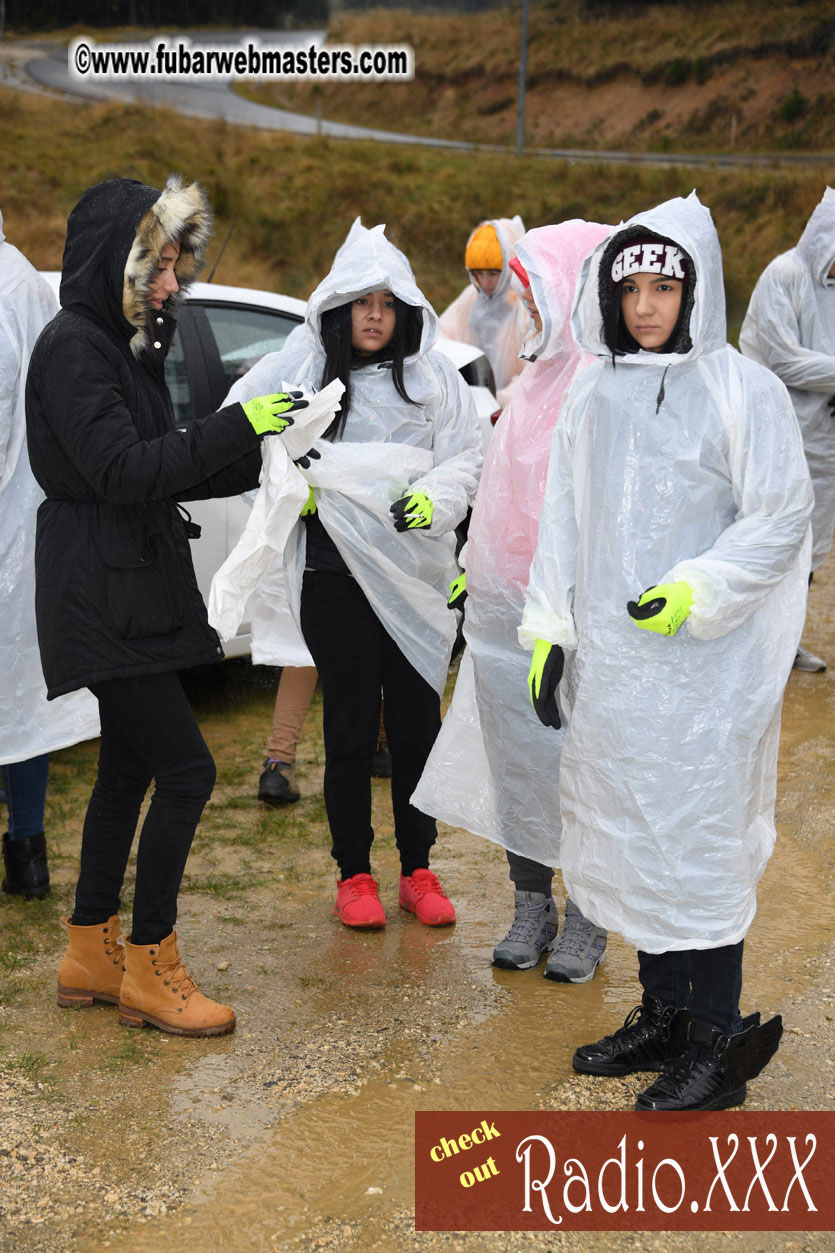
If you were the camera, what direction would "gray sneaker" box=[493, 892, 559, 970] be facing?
facing the viewer and to the left of the viewer

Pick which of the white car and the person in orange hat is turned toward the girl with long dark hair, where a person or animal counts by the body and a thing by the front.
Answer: the person in orange hat

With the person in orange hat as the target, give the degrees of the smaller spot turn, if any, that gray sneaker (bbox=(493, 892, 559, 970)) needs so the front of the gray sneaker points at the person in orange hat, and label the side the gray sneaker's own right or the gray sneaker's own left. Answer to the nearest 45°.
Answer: approximately 135° to the gray sneaker's own right

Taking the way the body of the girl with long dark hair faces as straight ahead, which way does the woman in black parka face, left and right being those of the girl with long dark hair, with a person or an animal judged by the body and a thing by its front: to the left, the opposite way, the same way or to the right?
to the left

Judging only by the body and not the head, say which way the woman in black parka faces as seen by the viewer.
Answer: to the viewer's right
